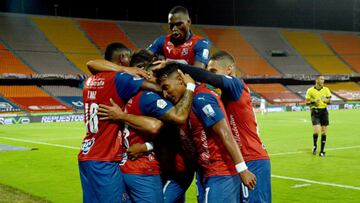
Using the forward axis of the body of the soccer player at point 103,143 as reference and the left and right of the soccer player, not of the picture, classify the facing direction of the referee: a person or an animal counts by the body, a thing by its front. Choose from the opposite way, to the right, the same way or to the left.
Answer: the opposite way

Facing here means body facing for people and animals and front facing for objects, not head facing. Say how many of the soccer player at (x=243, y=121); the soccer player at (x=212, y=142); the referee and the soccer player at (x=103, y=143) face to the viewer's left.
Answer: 2

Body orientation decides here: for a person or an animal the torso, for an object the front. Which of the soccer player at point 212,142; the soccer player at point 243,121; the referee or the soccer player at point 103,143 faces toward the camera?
the referee

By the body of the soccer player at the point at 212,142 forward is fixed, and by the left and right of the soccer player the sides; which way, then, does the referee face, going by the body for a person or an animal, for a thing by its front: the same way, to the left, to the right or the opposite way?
to the left

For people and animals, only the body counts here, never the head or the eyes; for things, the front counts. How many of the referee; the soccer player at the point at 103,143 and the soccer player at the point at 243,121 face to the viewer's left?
1

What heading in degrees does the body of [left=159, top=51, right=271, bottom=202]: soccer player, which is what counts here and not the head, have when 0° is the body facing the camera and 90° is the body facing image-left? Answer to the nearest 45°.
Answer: approximately 90°

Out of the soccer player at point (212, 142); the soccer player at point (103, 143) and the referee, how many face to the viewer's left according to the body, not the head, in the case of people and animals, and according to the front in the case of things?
1

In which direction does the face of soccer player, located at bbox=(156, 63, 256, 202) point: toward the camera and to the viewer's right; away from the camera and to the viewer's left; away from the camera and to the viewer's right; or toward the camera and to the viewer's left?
toward the camera and to the viewer's left

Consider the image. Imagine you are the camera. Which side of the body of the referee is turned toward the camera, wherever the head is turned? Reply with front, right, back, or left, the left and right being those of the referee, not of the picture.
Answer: front

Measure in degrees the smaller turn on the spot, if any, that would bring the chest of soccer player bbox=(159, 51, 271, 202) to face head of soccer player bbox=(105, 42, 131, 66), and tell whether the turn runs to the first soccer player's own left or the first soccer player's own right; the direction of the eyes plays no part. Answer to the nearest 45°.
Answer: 0° — they already face them

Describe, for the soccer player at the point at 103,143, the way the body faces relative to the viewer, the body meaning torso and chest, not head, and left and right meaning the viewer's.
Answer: facing away from the viewer and to the right of the viewer
